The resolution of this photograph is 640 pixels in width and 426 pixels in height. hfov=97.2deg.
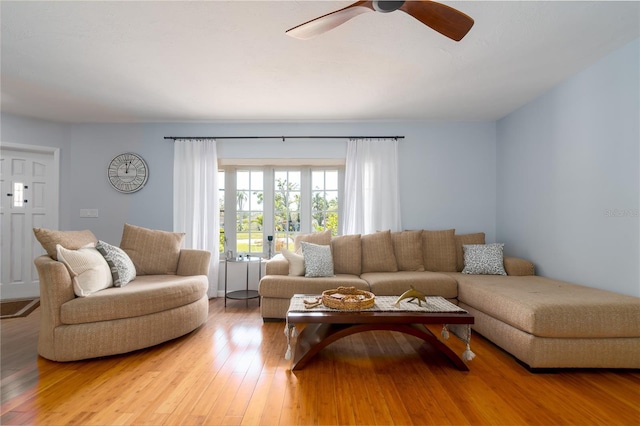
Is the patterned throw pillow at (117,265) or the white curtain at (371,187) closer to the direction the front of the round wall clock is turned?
the patterned throw pillow

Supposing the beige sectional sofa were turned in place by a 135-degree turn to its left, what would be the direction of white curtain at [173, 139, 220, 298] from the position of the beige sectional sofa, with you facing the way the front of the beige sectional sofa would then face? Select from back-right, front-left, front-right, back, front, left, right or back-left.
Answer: back-left

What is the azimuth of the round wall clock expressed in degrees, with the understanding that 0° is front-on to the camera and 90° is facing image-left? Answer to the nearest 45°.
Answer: approximately 0°

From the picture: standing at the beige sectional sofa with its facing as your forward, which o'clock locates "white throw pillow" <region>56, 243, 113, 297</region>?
The white throw pillow is roughly at 2 o'clock from the beige sectional sofa.

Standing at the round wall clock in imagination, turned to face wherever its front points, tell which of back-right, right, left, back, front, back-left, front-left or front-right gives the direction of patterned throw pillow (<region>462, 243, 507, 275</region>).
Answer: front-left

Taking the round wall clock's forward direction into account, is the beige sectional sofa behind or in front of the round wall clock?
in front

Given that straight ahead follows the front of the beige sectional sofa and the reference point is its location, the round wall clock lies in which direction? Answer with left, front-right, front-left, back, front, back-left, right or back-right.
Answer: right

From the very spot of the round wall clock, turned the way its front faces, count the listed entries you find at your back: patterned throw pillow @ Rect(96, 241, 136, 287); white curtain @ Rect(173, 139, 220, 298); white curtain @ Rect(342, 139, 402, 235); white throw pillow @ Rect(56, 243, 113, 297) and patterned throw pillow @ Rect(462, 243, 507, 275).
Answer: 0

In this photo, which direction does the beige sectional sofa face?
toward the camera

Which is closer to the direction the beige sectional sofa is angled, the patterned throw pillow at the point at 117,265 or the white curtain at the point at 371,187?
the patterned throw pillow

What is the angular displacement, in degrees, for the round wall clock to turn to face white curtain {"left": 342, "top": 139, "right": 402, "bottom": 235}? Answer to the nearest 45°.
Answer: approximately 45° to its left

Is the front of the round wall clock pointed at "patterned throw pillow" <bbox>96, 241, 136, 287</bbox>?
yes

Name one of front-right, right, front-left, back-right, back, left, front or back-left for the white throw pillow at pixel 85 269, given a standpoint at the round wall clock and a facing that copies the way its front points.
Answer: front

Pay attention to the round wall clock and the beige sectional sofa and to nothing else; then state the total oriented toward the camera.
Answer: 2

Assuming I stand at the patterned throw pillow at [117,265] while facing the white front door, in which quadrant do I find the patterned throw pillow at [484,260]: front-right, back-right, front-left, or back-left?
back-right
